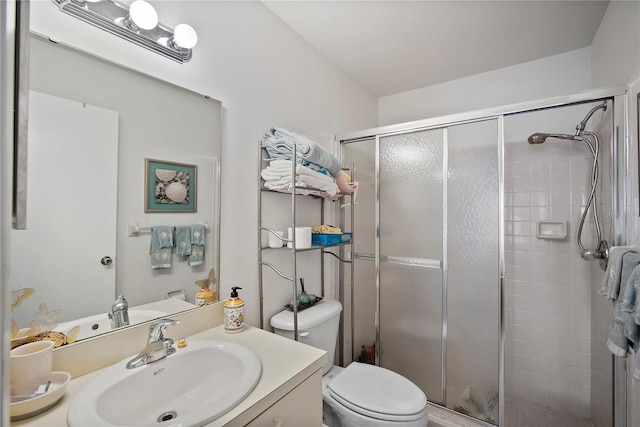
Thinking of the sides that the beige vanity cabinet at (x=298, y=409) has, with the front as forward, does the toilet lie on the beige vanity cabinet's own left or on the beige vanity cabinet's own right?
on the beige vanity cabinet's own left

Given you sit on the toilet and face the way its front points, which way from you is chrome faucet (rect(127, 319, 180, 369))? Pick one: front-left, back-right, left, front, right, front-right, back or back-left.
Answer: right

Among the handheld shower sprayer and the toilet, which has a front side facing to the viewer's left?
the handheld shower sprayer

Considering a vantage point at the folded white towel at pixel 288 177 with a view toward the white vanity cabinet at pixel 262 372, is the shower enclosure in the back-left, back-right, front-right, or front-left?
back-left

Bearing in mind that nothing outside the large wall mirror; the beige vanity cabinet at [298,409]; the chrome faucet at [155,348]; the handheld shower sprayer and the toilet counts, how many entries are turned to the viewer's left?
1

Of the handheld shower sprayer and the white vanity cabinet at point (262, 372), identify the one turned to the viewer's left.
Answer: the handheld shower sprayer

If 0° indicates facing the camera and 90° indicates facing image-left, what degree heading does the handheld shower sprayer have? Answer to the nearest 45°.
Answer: approximately 90°

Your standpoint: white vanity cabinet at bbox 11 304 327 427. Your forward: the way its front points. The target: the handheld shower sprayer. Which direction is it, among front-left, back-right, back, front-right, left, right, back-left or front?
front-left

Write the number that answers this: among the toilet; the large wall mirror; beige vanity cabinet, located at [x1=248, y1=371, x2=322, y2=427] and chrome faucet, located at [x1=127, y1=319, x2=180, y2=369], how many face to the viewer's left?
0

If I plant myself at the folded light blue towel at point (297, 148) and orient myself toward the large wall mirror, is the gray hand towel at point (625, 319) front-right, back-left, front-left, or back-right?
back-left
